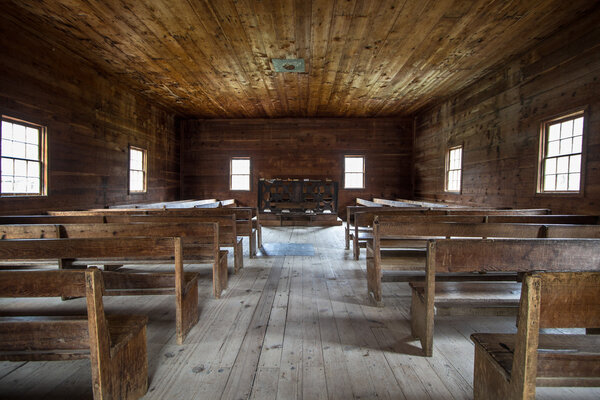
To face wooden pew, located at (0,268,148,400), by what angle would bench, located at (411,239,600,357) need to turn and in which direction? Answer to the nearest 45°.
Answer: approximately 90° to its left

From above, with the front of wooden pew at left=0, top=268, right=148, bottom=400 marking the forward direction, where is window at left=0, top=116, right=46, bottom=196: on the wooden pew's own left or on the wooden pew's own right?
on the wooden pew's own left

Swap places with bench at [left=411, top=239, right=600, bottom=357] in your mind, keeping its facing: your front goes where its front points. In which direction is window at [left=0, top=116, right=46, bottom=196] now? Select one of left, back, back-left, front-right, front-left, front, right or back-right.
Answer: front-left

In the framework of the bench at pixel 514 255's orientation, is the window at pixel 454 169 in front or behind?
in front

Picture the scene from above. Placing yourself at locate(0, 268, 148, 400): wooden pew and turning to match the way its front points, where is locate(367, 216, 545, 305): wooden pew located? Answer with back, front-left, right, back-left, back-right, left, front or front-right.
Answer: front-right

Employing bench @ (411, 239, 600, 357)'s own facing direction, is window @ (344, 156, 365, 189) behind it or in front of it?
in front

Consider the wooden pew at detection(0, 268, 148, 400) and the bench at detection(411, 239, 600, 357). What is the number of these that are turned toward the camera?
0

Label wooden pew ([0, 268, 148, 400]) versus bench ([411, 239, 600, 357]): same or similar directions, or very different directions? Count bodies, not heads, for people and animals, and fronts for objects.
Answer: same or similar directions

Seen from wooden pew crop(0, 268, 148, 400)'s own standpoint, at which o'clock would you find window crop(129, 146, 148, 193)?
The window is roughly at 11 o'clock from the wooden pew.

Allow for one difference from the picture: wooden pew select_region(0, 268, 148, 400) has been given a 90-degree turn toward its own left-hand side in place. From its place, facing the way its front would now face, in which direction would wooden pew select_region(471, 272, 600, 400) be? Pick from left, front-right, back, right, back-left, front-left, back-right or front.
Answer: back

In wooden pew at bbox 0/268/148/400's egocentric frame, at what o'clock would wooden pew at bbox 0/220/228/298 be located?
wooden pew at bbox 0/220/228/298 is roughly at 11 o'clock from wooden pew at bbox 0/268/148/400.

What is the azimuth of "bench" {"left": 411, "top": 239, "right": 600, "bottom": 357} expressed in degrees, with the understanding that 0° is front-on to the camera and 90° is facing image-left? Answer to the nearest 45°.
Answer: approximately 135°

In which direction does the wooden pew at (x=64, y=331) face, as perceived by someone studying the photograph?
facing away from the viewer and to the right of the viewer

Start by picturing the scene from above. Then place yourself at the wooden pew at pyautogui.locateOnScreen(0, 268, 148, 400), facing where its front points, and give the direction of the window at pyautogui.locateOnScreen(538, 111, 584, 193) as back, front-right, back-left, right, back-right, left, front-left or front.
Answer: front-right

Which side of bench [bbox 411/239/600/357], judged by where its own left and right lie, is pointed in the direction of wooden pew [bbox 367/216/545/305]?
front

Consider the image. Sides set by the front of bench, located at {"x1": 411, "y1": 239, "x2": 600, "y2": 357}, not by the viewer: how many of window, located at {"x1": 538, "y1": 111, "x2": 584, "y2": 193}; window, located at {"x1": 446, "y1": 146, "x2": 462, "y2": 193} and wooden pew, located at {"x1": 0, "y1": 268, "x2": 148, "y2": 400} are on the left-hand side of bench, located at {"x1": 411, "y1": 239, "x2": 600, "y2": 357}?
1
